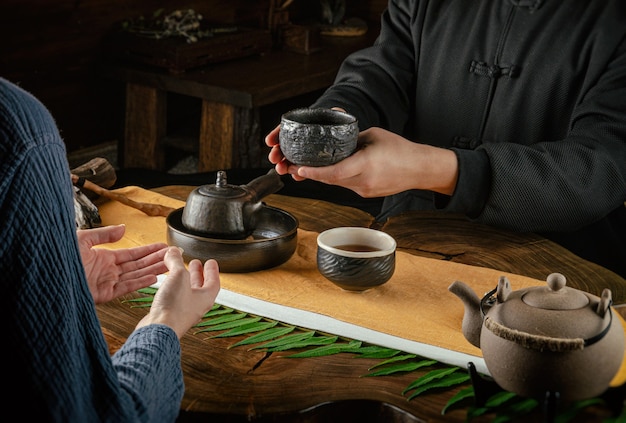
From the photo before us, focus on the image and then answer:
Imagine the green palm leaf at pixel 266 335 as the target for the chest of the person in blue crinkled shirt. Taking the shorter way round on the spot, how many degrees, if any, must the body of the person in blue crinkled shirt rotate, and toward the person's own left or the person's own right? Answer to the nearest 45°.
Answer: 0° — they already face it

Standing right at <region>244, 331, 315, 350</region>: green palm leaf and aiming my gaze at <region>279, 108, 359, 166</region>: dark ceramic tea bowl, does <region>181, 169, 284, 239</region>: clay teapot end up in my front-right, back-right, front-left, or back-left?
front-left

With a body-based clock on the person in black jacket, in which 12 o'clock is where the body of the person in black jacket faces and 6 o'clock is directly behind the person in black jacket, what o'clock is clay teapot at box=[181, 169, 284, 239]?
The clay teapot is roughly at 12 o'clock from the person in black jacket.

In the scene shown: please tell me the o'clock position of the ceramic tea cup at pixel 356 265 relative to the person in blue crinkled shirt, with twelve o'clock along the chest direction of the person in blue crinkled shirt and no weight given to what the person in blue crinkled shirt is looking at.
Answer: The ceramic tea cup is roughly at 12 o'clock from the person in blue crinkled shirt.

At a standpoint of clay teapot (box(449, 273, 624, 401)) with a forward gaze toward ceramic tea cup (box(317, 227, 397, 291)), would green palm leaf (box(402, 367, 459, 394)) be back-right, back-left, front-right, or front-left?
front-left

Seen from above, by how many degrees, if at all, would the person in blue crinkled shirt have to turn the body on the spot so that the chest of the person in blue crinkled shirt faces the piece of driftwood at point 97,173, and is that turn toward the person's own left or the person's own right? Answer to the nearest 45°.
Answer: approximately 45° to the person's own left

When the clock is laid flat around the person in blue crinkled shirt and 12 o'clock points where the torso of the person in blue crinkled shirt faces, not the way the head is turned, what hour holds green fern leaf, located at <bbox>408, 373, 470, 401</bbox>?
The green fern leaf is roughly at 1 o'clock from the person in blue crinkled shirt.

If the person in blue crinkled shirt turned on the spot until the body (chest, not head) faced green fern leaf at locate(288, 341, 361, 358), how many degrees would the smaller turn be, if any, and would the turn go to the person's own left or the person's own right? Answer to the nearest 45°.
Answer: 0° — they already face it

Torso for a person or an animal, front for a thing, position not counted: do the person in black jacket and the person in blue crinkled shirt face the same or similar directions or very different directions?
very different directions

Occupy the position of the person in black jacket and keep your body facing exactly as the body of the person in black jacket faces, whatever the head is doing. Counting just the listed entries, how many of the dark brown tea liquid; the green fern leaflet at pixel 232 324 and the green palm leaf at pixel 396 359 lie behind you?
0

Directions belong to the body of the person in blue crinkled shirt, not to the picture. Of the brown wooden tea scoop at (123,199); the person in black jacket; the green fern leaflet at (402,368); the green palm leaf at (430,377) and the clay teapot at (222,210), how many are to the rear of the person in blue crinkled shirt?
0

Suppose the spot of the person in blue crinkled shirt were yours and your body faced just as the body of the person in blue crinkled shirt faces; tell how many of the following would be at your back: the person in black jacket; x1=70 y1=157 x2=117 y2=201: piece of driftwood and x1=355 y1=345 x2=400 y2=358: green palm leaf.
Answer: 0

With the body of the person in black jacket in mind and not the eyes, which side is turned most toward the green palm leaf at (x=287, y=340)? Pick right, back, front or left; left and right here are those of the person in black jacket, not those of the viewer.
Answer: front

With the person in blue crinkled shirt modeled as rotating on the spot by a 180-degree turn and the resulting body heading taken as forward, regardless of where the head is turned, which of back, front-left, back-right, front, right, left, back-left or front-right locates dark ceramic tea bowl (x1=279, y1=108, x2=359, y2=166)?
back

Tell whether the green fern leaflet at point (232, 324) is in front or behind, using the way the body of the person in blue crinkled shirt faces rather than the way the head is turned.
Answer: in front

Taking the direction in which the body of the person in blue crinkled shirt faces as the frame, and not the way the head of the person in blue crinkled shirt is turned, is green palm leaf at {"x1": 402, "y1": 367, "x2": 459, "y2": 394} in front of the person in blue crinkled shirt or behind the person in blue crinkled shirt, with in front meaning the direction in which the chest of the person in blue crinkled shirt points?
in front

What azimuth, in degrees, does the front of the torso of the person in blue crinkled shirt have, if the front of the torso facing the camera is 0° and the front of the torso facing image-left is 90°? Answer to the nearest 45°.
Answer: approximately 225°

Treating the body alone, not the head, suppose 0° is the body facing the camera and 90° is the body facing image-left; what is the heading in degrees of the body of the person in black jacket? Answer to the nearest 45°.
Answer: approximately 45°

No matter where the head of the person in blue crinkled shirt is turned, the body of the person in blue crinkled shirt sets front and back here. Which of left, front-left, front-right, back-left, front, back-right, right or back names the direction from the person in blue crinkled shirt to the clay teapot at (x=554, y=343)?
front-right
